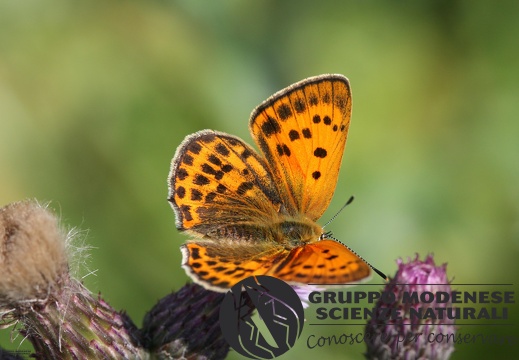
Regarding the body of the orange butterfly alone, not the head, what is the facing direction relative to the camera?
to the viewer's right
